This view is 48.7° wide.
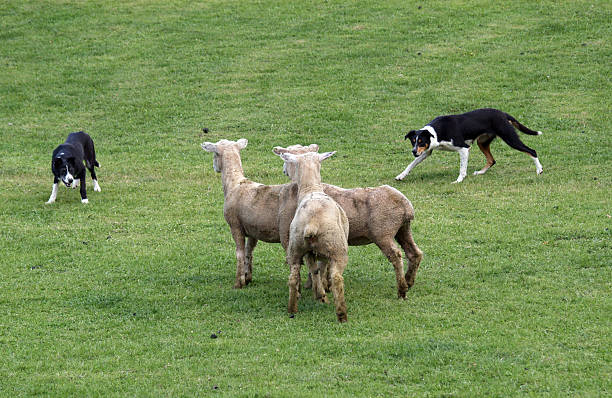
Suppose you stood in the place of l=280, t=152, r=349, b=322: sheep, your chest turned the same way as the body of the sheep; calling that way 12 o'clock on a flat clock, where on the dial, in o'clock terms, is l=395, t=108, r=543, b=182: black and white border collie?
The black and white border collie is roughly at 1 o'clock from the sheep.

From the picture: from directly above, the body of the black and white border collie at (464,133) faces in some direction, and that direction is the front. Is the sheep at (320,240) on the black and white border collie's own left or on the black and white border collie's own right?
on the black and white border collie's own left

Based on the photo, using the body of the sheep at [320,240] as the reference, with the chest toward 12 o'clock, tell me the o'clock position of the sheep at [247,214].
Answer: the sheep at [247,214] is roughly at 11 o'clock from the sheep at [320,240].

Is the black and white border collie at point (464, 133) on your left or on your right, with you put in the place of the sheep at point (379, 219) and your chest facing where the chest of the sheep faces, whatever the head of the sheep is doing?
on your right

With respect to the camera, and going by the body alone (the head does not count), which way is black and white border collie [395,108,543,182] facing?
to the viewer's left

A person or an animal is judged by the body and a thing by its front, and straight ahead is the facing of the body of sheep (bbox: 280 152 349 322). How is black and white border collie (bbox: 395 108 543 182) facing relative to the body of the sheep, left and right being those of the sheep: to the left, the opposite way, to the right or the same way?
to the left

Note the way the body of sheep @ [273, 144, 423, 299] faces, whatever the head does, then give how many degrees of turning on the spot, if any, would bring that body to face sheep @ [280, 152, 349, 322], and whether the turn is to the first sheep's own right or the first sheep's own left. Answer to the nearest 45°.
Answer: approximately 45° to the first sheep's own left

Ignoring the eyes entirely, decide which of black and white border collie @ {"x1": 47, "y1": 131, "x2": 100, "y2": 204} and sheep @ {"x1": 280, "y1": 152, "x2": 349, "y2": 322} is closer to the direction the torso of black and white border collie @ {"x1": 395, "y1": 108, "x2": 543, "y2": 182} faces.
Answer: the black and white border collie

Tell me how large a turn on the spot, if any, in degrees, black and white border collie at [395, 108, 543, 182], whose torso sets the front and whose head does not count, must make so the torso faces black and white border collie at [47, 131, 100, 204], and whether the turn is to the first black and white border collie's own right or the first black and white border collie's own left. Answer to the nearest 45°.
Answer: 0° — it already faces it

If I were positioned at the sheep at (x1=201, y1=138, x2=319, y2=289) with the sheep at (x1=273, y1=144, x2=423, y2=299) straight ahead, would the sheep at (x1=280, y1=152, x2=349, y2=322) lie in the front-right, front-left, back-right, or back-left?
front-right

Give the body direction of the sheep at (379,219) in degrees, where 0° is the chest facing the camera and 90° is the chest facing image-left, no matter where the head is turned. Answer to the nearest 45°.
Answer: approximately 90°

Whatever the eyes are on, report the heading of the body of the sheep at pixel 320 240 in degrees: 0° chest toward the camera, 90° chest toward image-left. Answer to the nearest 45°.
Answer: approximately 180°
